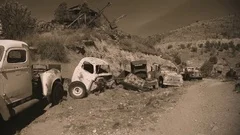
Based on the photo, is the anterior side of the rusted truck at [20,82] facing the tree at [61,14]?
no

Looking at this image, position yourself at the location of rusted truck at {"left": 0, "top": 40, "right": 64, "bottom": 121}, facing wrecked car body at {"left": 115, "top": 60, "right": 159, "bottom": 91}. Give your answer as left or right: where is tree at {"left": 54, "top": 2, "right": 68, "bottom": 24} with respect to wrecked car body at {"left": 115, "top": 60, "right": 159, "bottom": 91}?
left

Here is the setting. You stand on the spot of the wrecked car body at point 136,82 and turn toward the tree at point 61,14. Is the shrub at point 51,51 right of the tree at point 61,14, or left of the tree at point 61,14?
left

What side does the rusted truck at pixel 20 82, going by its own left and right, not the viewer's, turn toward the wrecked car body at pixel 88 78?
back

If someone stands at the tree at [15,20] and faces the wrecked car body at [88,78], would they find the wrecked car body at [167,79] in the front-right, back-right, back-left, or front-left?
front-left

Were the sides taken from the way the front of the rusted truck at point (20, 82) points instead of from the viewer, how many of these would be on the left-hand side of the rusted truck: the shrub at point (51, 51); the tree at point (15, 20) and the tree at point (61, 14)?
0

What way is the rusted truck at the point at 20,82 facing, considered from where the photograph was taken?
facing the viewer and to the left of the viewer

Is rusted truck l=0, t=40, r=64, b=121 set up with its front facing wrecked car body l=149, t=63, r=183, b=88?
no

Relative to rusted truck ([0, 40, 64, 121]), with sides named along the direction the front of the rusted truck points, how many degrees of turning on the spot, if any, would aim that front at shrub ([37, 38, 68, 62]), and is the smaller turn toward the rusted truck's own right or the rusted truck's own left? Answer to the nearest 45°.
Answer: approximately 135° to the rusted truck's own right

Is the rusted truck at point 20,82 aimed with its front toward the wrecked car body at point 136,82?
no

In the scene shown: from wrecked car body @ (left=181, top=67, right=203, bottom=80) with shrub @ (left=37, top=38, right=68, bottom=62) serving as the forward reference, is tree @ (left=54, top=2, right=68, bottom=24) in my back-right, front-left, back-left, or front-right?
front-right
